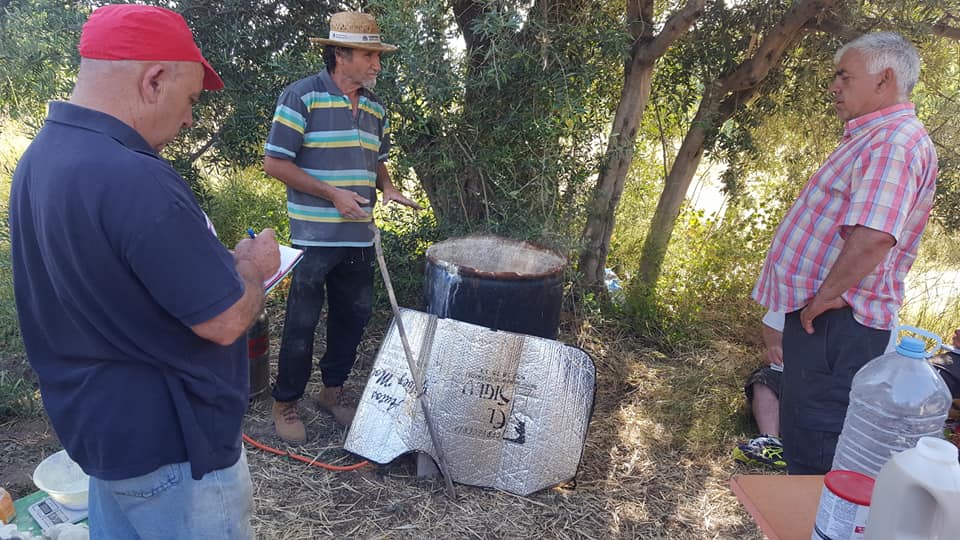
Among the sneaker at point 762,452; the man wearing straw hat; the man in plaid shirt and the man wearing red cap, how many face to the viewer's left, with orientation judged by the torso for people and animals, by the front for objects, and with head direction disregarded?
2

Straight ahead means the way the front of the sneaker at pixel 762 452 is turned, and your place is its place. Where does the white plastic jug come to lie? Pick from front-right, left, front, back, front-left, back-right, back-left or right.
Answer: left

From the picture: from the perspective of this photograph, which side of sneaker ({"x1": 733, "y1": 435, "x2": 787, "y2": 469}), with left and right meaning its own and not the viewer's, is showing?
left

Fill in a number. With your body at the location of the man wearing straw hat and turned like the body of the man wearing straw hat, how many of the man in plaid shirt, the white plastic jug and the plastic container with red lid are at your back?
0

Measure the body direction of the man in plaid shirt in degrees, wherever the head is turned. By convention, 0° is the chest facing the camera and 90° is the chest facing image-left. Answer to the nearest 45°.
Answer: approximately 90°

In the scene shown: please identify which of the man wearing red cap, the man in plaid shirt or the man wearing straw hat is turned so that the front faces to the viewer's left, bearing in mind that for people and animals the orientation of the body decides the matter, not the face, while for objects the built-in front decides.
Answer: the man in plaid shirt

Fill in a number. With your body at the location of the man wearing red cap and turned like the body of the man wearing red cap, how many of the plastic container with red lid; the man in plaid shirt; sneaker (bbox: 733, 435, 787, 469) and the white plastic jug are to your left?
0

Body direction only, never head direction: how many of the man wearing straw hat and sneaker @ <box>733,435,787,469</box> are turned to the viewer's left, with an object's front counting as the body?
1

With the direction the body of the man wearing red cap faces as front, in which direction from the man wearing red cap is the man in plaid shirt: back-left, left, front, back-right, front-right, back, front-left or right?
front-right

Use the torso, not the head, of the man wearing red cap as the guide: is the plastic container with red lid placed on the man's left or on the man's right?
on the man's right

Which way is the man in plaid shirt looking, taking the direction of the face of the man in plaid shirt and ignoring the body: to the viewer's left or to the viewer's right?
to the viewer's left

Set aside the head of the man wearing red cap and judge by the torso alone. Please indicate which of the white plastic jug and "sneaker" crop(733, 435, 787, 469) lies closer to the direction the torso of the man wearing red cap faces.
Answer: the sneaker

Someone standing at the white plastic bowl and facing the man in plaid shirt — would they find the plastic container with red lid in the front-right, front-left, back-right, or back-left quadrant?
front-right

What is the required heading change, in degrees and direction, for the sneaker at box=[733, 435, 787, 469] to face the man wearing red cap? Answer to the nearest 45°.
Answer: approximately 45° to its left

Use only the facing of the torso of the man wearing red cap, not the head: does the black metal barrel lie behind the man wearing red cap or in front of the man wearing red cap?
in front

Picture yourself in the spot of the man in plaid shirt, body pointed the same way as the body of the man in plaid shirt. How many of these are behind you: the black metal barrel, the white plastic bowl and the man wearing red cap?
0
